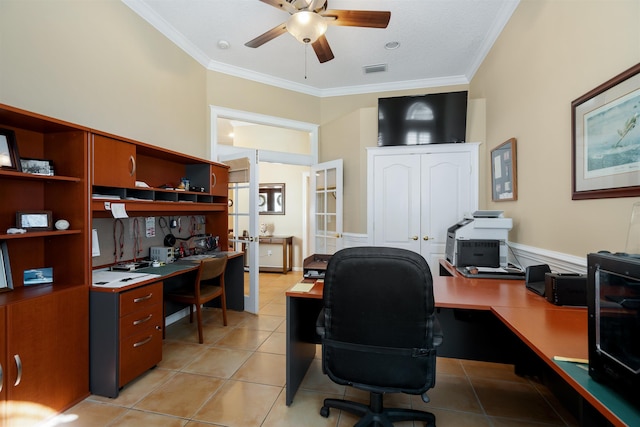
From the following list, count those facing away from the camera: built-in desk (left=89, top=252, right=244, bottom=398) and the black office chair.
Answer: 1

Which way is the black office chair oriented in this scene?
away from the camera

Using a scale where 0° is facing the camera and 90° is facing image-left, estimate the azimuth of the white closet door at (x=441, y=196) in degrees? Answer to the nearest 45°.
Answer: approximately 0°

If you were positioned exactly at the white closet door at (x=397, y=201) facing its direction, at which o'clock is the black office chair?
The black office chair is roughly at 12 o'clock from the white closet door.

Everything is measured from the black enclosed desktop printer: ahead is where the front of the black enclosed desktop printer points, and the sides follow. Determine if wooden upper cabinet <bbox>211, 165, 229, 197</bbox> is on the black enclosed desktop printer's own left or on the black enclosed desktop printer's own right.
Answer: on the black enclosed desktop printer's own right

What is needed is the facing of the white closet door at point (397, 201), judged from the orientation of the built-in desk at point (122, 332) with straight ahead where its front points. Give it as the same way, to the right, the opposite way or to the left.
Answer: to the right

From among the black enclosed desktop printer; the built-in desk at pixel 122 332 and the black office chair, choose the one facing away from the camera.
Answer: the black office chair
